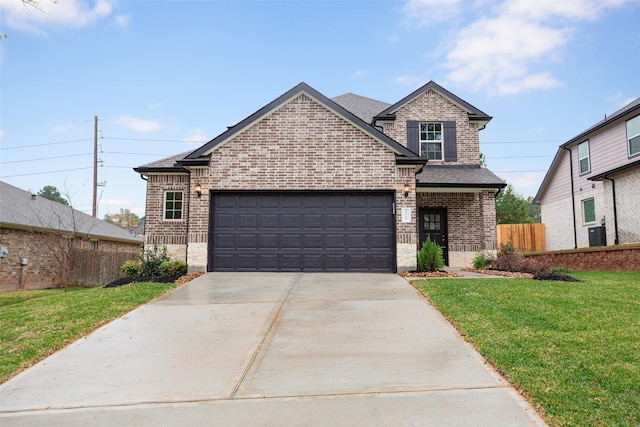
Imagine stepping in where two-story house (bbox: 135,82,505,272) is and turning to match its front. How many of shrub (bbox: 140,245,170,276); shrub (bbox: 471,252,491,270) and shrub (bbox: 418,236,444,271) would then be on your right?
1

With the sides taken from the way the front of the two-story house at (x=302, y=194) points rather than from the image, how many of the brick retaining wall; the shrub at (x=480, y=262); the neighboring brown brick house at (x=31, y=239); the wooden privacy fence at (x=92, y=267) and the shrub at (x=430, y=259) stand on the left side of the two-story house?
3

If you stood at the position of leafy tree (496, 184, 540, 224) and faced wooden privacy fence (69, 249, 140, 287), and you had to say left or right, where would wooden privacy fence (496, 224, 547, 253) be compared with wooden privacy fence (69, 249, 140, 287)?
left

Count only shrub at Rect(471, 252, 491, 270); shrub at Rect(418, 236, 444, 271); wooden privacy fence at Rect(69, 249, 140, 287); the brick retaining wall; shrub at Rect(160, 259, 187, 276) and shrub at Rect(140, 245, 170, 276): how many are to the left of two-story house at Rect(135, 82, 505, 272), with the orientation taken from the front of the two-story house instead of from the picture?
3

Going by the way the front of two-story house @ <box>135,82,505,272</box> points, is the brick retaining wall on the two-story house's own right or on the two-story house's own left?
on the two-story house's own left

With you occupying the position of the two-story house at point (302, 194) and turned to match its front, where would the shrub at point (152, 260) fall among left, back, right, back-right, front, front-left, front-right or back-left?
right

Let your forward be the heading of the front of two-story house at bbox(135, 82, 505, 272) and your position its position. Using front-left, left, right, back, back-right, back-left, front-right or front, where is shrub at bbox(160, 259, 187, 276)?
right

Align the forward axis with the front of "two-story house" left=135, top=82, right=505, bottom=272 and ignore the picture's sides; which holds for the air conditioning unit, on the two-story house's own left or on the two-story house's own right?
on the two-story house's own left

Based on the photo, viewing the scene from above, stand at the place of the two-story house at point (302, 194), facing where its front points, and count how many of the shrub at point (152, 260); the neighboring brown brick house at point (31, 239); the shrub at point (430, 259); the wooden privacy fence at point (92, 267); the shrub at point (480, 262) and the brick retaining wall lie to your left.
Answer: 3

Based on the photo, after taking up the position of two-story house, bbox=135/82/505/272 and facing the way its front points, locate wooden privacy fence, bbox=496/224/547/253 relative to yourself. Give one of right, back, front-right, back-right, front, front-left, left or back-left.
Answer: back-left

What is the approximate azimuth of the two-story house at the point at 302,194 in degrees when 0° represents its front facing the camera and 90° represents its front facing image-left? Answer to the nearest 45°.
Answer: approximately 0°

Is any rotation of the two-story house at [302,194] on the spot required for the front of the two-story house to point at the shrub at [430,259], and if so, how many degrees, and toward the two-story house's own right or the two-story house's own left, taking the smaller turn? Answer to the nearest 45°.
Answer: approximately 90° to the two-story house's own left

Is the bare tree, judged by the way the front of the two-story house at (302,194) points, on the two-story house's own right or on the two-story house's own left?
on the two-story house's own right

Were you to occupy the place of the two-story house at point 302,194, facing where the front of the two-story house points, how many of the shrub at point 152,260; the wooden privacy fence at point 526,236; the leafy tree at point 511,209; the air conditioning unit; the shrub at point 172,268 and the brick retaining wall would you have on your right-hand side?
2

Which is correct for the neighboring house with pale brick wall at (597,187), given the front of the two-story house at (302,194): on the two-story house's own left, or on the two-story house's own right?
on the two-story house's own left

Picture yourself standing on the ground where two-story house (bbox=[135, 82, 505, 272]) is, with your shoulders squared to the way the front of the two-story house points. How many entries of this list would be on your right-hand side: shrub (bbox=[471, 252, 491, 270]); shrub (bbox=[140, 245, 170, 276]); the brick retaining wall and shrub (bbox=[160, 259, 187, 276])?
2
